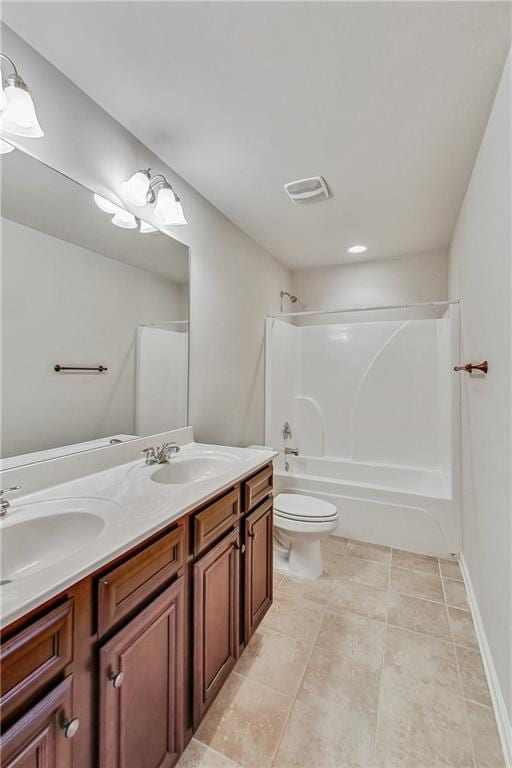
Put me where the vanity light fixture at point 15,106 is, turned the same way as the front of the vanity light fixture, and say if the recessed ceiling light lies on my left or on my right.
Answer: on my left

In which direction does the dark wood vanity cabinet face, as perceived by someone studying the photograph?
facing the viewer and to the right of the viewer

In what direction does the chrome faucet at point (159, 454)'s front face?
to the viewer's right
